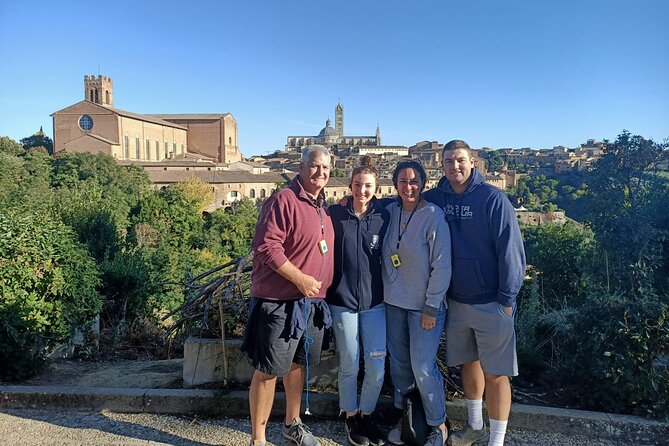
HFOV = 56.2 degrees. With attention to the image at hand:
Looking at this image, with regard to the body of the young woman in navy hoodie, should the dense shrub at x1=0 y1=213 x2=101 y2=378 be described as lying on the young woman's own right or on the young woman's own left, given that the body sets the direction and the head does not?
on the young woman's own right

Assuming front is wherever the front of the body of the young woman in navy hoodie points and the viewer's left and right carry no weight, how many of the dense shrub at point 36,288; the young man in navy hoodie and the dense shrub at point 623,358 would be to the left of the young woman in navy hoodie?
2

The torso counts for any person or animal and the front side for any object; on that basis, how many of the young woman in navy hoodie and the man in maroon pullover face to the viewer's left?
0

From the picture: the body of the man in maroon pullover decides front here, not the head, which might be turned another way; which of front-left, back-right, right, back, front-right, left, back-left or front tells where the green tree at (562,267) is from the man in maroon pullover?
left

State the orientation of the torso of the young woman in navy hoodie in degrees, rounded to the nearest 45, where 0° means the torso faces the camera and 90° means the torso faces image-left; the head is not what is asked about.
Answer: approximately 0°

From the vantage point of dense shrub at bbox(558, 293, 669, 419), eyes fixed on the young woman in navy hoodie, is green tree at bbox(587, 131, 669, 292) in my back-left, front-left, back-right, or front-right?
back-right

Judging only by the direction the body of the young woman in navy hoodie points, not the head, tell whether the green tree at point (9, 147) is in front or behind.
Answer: behind

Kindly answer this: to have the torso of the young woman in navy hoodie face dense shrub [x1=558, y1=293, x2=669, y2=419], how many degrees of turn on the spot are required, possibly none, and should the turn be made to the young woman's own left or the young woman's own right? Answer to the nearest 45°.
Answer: approximately 90° to the young woman's own left
